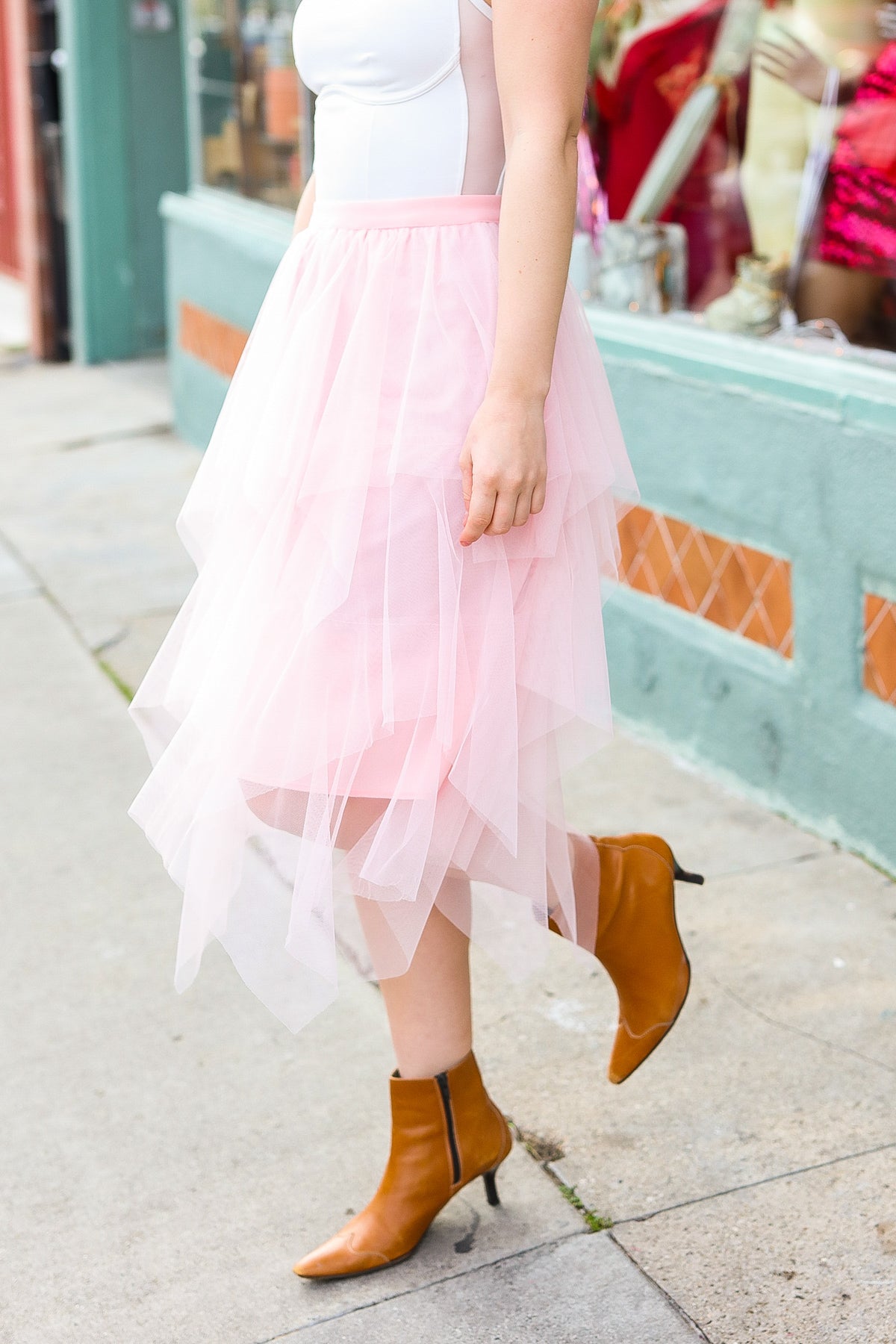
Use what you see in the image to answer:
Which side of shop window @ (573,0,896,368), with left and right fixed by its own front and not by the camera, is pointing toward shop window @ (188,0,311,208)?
right

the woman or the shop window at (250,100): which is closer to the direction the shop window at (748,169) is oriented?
the woman

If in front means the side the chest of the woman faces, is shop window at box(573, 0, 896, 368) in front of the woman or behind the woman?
behind

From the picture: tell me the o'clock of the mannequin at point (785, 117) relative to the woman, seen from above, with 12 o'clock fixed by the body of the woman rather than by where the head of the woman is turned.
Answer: The mannequin is roughly at 5 o'clock from the woman.

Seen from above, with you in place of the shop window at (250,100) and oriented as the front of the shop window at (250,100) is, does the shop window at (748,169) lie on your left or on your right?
on your left

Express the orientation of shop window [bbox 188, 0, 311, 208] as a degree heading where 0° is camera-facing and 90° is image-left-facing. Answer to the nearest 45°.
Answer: approximately 45°

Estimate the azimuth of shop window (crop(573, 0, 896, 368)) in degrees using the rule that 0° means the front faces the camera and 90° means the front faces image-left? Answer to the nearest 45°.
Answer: approximately 45°
